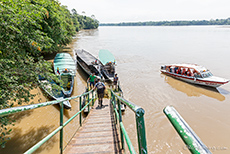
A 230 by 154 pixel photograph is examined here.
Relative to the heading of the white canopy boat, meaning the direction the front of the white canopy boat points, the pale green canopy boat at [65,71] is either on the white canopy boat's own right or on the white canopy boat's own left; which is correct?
on the white canopy boat's own right

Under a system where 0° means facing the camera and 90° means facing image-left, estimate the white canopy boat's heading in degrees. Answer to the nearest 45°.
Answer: approximately 315°

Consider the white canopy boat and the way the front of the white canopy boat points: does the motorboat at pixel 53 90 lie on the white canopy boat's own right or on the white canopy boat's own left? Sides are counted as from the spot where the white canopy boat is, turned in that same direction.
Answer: on the white canopy boat's own right
